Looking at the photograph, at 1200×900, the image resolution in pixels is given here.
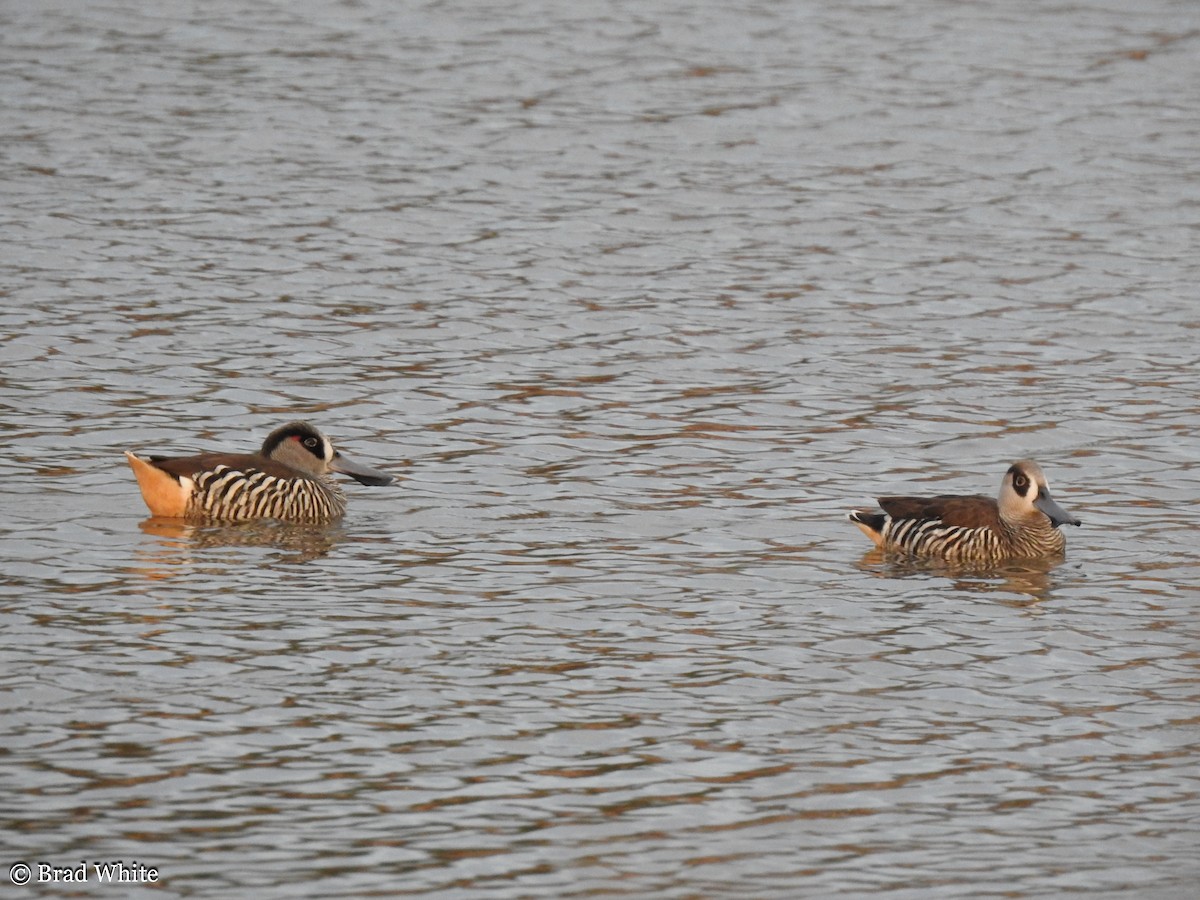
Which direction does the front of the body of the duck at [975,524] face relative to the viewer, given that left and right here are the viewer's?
facing to the right of the viewer

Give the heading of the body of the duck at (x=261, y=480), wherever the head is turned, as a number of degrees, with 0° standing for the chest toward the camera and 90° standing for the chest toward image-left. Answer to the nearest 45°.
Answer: approximately 270°

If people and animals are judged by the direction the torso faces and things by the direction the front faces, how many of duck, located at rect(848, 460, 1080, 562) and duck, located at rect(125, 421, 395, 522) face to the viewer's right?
2

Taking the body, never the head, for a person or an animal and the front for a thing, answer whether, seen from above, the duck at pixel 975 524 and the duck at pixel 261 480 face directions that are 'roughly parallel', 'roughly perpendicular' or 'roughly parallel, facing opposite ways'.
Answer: roughly parallel

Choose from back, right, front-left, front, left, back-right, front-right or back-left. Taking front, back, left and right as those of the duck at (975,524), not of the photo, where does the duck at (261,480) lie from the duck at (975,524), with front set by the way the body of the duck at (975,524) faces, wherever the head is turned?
back

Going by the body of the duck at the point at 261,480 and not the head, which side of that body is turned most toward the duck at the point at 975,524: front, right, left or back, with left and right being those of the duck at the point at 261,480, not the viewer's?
front
